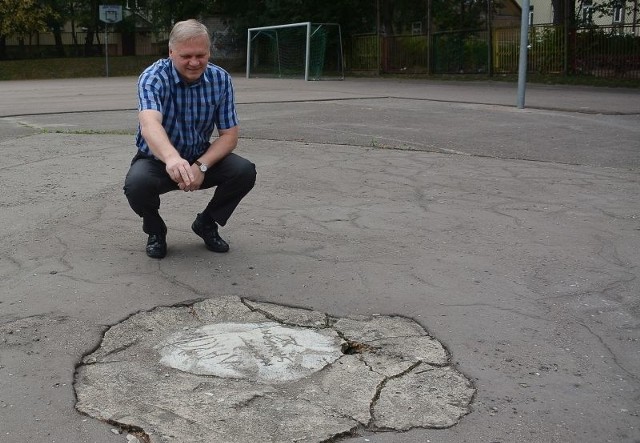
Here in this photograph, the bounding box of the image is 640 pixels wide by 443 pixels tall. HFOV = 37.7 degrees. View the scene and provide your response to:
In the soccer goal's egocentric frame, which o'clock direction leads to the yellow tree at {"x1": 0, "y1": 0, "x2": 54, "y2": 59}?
The yellow tree is roughly at 3 o'clock from the soccer goal.

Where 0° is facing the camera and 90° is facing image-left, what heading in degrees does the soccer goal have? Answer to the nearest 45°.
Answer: approximately 45°

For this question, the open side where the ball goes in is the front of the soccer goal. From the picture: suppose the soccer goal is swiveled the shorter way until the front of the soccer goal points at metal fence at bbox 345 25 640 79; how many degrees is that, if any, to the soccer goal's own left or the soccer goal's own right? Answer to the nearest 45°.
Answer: approximately 90° to the soccer goal's own left
